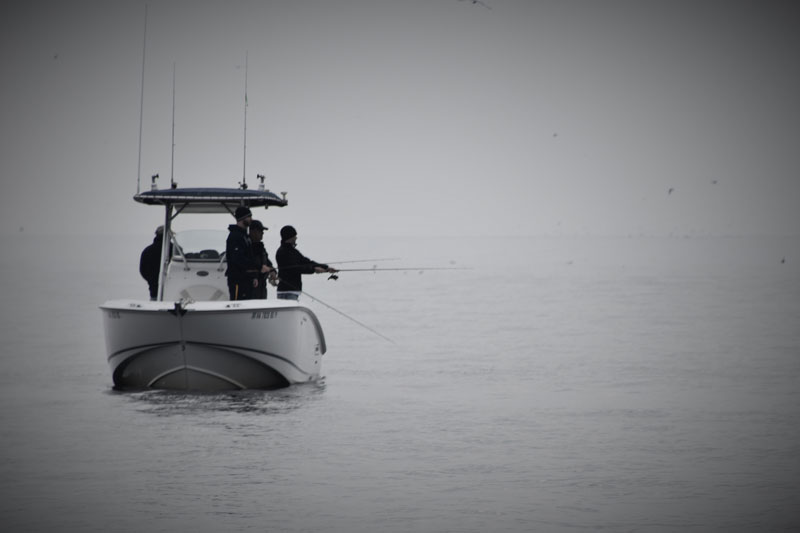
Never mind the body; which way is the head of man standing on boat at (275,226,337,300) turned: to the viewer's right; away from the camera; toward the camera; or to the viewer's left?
to the viewer's right

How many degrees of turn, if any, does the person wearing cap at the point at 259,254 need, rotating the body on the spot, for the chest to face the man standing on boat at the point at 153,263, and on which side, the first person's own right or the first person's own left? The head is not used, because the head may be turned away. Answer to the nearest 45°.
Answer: approximately 135° to the first person's own left

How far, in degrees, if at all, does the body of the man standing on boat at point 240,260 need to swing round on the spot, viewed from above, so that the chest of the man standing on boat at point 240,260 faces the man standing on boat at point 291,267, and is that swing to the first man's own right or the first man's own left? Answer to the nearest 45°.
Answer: approximately 45° to the first man's own left

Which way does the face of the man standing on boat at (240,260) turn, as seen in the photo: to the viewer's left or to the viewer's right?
to the viewer's right

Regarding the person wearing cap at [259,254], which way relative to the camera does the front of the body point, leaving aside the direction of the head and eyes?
to the viewer's right

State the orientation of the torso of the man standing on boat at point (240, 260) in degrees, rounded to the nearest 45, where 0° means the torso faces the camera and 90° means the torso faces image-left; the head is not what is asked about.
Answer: approximately 270°

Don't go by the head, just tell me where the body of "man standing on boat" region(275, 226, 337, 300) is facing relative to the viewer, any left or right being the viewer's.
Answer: facing to the right of the viewer

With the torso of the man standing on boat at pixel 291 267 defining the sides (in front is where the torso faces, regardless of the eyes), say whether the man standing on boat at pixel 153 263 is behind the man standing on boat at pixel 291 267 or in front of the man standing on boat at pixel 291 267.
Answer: behind

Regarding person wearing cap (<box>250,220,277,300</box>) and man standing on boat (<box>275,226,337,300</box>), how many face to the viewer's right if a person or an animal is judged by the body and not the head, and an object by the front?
2
